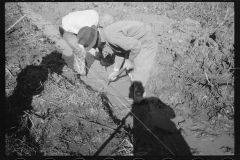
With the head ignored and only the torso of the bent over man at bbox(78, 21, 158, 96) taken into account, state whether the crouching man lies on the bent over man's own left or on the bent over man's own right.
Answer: on the bent over man's own right

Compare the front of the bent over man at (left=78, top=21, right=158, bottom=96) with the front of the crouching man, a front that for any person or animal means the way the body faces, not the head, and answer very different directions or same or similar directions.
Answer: very different directions

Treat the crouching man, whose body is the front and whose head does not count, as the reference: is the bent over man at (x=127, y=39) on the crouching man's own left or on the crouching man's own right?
on the crouching man's own right

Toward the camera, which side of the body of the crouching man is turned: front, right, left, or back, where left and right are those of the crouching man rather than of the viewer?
right

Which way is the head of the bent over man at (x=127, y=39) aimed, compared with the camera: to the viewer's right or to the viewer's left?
to the viewer's left

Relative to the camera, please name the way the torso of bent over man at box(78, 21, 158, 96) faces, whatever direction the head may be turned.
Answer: to the viewer's left

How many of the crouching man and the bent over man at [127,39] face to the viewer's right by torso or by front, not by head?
1
